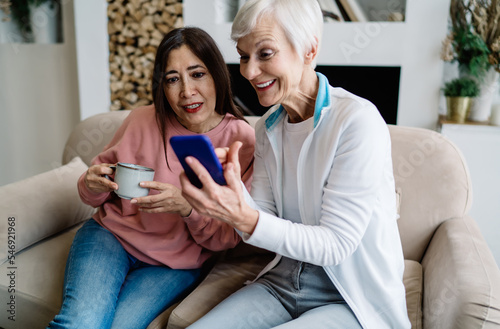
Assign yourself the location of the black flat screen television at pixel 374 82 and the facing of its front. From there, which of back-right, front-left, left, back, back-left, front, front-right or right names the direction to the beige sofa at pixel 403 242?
front

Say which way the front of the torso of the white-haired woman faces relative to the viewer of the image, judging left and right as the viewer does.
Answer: facing the viewer and to the left of the viewer

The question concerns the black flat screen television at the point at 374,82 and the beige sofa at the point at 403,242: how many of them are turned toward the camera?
2

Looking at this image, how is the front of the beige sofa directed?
toward the camera

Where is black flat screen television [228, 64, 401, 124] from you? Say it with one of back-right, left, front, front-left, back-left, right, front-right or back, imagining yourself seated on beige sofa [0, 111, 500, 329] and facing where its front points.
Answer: back

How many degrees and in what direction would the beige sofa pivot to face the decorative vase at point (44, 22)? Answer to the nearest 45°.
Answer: approximately 135° to its right

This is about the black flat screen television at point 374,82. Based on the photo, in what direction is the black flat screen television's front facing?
toward the camera

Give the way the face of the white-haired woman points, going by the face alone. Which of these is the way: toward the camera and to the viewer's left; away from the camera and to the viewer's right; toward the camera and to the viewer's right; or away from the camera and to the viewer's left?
toward the camera and to the viewer's left

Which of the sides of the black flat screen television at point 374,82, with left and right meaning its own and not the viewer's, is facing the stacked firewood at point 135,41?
right
